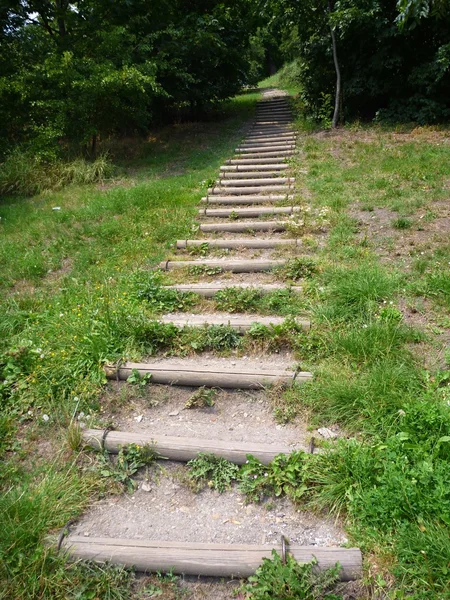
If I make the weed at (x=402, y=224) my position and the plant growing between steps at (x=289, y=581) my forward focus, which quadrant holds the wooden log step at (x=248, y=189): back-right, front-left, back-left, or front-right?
back-right
